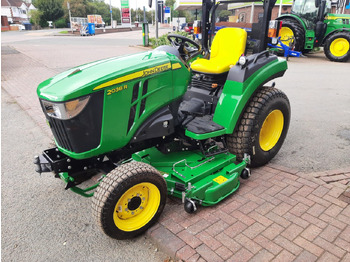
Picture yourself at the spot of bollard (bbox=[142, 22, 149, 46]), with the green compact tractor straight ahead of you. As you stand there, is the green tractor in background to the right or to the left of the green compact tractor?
left

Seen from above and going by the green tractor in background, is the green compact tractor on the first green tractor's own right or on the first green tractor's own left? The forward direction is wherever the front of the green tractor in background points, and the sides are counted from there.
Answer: on the first green tractor's own right

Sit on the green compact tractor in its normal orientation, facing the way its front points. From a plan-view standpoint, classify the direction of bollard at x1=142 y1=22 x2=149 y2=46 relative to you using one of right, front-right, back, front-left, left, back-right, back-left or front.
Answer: back-right

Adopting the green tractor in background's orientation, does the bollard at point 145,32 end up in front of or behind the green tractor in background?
behind

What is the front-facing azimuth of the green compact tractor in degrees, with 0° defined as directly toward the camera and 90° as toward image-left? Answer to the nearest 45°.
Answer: approximately 45°

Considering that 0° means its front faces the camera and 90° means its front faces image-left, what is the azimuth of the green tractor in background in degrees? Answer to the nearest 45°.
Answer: approximately 315°

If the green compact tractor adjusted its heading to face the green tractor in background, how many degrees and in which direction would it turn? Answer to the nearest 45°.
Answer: approximately 180°

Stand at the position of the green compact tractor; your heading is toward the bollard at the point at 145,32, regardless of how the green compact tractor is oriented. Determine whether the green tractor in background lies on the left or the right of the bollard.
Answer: right

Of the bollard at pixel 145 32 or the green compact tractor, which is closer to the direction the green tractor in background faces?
the green compact tractor
